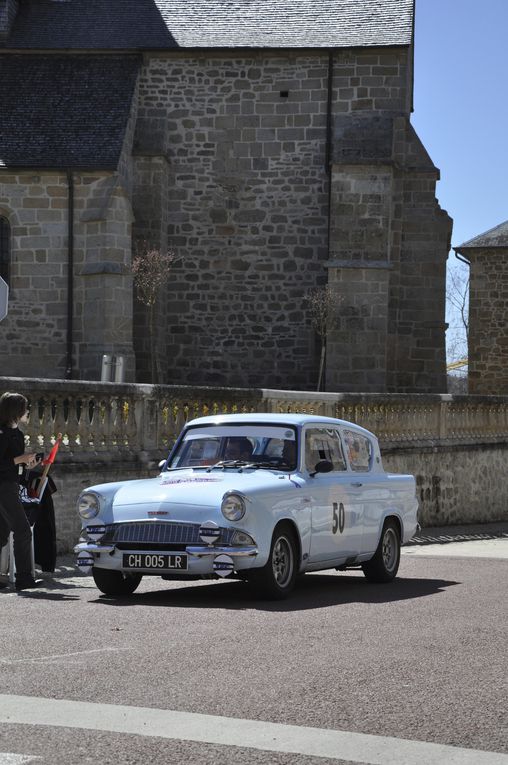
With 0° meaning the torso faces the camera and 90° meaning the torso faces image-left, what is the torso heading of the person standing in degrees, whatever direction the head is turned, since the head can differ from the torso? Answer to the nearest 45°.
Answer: approximately 270°

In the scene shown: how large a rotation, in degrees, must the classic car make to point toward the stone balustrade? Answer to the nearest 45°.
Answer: approximately 135° to its right

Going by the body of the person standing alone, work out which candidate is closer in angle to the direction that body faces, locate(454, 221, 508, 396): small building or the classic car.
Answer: the classic car

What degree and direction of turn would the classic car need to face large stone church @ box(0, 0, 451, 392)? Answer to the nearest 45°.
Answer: approximately 135° to its right

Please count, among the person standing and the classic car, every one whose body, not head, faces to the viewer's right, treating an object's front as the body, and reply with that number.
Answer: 1

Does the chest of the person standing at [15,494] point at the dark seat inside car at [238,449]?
yes

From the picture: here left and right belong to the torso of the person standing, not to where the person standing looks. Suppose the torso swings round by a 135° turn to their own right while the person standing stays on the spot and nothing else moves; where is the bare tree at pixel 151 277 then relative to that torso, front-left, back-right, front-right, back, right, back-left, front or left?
back-right

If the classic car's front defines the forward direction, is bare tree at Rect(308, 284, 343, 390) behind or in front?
behind

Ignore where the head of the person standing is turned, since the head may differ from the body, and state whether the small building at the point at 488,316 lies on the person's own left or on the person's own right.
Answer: on the person's own left

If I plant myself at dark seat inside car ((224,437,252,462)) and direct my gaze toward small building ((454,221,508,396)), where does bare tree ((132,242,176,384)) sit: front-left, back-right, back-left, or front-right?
front-left

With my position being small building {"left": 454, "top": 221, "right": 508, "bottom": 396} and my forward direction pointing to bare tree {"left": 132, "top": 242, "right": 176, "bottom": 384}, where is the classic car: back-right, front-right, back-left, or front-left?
front-left
